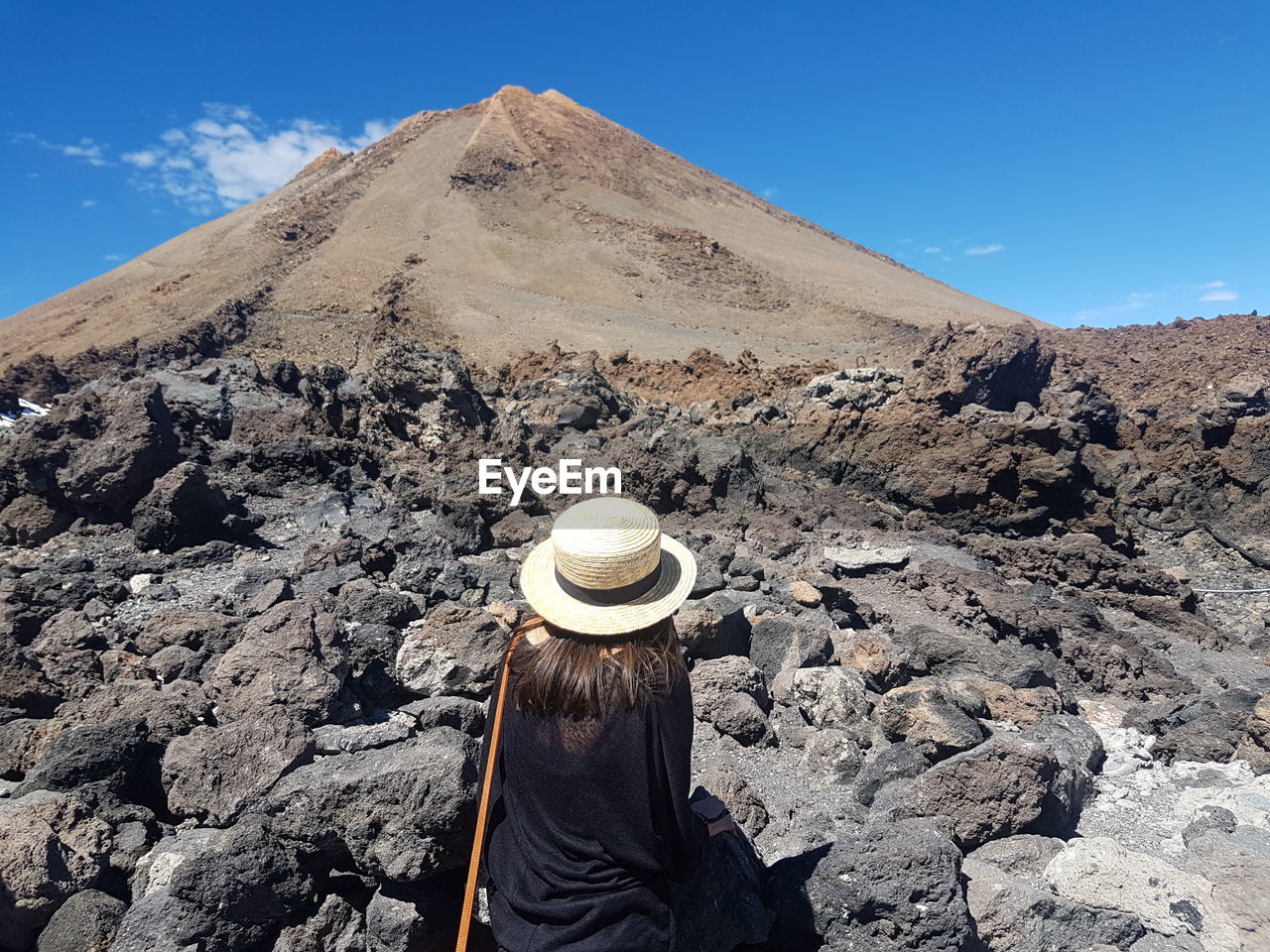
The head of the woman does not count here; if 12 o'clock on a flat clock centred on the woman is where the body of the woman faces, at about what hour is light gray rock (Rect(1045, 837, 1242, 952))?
The light gray rock is roughly at 2 o'clock from the woman.

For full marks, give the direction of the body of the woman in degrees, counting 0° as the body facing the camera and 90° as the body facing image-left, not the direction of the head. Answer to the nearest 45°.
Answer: approximately 180°

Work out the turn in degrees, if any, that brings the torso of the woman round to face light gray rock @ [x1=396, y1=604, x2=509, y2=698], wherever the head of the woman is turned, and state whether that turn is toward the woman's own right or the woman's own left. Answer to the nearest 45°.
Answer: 0° — they already face it

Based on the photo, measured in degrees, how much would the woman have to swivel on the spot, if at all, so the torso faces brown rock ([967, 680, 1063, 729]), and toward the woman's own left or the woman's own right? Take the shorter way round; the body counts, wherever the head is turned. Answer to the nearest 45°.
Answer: approximately 45° to the woman's own right

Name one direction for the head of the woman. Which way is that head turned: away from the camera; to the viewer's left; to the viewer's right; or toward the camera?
away from the camera

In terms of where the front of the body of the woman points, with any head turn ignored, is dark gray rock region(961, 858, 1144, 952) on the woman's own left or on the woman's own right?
on the woman's own right
